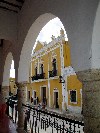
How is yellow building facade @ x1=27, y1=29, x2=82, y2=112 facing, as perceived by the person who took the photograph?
facing the viewer and to the left of the viewer

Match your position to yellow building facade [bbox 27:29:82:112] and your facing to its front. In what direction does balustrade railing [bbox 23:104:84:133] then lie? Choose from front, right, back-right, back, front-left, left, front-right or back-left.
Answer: front-left

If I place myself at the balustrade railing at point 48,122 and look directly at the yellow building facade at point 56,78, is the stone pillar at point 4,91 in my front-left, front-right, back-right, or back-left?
front-left

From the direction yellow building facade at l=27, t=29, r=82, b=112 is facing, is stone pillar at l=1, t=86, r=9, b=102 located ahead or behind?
ahead
